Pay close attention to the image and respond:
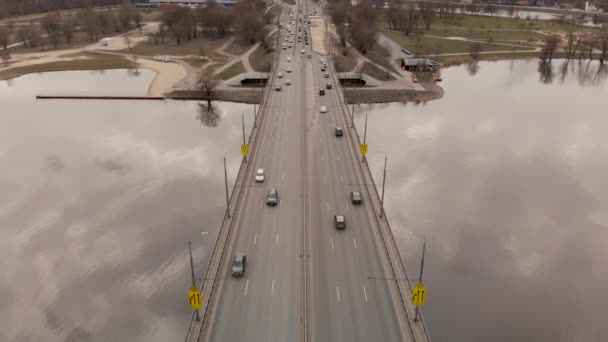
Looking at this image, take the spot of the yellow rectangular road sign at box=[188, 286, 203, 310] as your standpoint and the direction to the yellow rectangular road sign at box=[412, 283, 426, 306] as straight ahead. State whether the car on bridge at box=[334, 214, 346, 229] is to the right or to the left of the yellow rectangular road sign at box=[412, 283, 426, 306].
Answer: left

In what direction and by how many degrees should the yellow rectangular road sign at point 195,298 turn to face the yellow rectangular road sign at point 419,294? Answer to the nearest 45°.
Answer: approximately 90° to its left

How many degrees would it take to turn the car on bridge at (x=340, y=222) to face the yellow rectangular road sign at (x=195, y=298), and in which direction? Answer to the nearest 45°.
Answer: approximately 135° to its left

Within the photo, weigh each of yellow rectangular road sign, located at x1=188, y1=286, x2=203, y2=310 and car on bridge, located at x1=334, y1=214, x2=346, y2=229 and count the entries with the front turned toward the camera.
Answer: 1

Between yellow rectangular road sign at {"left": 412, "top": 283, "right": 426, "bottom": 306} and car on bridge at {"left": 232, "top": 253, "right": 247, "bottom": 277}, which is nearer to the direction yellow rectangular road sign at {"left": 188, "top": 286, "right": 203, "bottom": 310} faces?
the yellow rectangular road sign

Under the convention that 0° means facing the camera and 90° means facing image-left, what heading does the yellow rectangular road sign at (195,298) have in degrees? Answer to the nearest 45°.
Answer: approximately 0°

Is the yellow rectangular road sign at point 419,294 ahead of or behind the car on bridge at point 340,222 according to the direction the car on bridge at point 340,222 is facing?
behind

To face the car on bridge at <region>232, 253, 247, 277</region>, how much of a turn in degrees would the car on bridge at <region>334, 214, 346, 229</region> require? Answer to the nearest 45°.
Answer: approximately 135° to its left

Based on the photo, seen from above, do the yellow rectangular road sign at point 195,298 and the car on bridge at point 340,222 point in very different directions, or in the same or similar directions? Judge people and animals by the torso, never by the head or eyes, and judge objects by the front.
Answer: very different directions

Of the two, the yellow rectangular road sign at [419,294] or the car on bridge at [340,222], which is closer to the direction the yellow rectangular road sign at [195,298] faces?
the yellow rectangular road sign

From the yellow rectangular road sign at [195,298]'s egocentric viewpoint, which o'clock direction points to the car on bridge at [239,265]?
The car on bridge is roughly at 7 o'clock from the yellow rectangular road sign.

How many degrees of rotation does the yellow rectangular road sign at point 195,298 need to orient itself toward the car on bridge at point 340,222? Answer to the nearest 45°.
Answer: approximately 135° to its left

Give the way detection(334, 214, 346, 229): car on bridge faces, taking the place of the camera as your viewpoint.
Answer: facing away from the viewer
